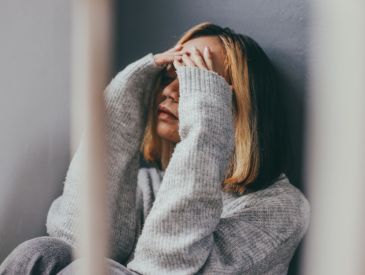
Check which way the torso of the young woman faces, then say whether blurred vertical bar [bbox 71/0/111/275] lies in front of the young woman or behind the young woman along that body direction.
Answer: in front

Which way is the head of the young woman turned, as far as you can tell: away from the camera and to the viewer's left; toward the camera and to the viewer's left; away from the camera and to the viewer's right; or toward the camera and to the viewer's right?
toward the camera and to the viewer's left

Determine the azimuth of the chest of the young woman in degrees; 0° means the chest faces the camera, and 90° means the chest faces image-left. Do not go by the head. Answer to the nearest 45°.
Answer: approximately 45°
